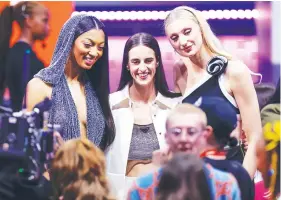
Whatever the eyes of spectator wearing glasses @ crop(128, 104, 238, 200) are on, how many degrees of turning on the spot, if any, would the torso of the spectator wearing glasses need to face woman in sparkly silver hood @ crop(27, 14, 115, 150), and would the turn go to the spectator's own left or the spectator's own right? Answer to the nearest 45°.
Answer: approximately 90° to the spectator's own right

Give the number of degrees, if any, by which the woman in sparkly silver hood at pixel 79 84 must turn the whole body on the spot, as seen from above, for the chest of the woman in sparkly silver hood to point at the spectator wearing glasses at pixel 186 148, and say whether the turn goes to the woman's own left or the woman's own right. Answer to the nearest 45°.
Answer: approximately 45° to the woman's own left

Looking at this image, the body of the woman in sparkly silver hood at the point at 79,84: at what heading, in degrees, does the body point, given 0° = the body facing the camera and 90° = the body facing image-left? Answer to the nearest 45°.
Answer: approximately 315°
